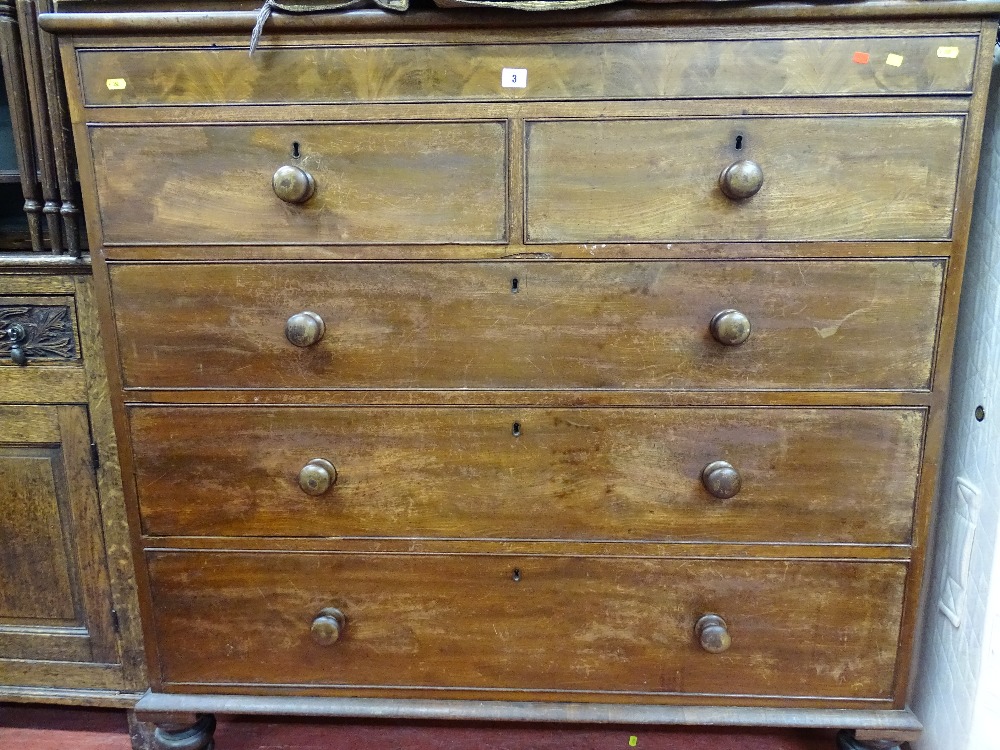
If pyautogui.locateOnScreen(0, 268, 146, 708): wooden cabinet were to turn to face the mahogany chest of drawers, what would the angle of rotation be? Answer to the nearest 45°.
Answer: approximately 45° to its left

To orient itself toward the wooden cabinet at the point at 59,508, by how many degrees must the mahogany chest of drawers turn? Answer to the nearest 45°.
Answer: approximately 90° to its right

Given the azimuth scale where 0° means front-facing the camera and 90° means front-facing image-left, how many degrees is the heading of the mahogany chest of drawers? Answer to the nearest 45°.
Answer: approximately 0°

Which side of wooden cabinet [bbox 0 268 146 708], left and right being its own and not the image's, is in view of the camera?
front

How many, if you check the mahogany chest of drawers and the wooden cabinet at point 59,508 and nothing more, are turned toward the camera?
2
